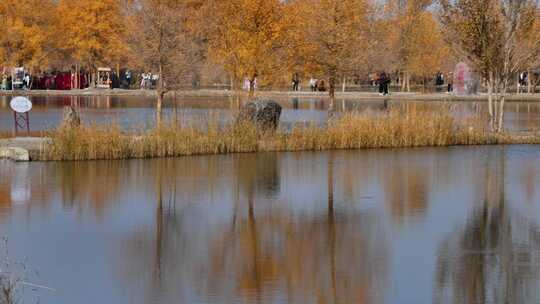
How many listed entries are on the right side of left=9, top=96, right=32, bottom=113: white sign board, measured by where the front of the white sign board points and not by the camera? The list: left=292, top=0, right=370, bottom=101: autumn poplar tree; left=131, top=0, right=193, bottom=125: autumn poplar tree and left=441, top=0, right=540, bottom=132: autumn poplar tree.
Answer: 0

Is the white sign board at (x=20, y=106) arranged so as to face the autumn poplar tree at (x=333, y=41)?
no

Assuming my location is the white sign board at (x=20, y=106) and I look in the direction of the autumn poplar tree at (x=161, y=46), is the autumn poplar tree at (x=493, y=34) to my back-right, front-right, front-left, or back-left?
front-right

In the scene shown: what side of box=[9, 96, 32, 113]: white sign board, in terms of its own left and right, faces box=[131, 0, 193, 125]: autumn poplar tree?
left

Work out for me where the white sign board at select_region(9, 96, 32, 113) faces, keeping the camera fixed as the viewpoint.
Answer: facing the viewer

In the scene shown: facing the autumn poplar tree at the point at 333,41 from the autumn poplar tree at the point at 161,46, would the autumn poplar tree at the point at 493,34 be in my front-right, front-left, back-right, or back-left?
front-right

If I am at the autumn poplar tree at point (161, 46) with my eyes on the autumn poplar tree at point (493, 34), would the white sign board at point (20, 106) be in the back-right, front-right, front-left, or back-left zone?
back-right

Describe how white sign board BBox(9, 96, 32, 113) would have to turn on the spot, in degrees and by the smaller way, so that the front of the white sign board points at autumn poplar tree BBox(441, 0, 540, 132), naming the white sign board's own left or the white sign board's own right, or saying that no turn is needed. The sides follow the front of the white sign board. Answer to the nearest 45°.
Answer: approximately 90° to the white sign board's own left
